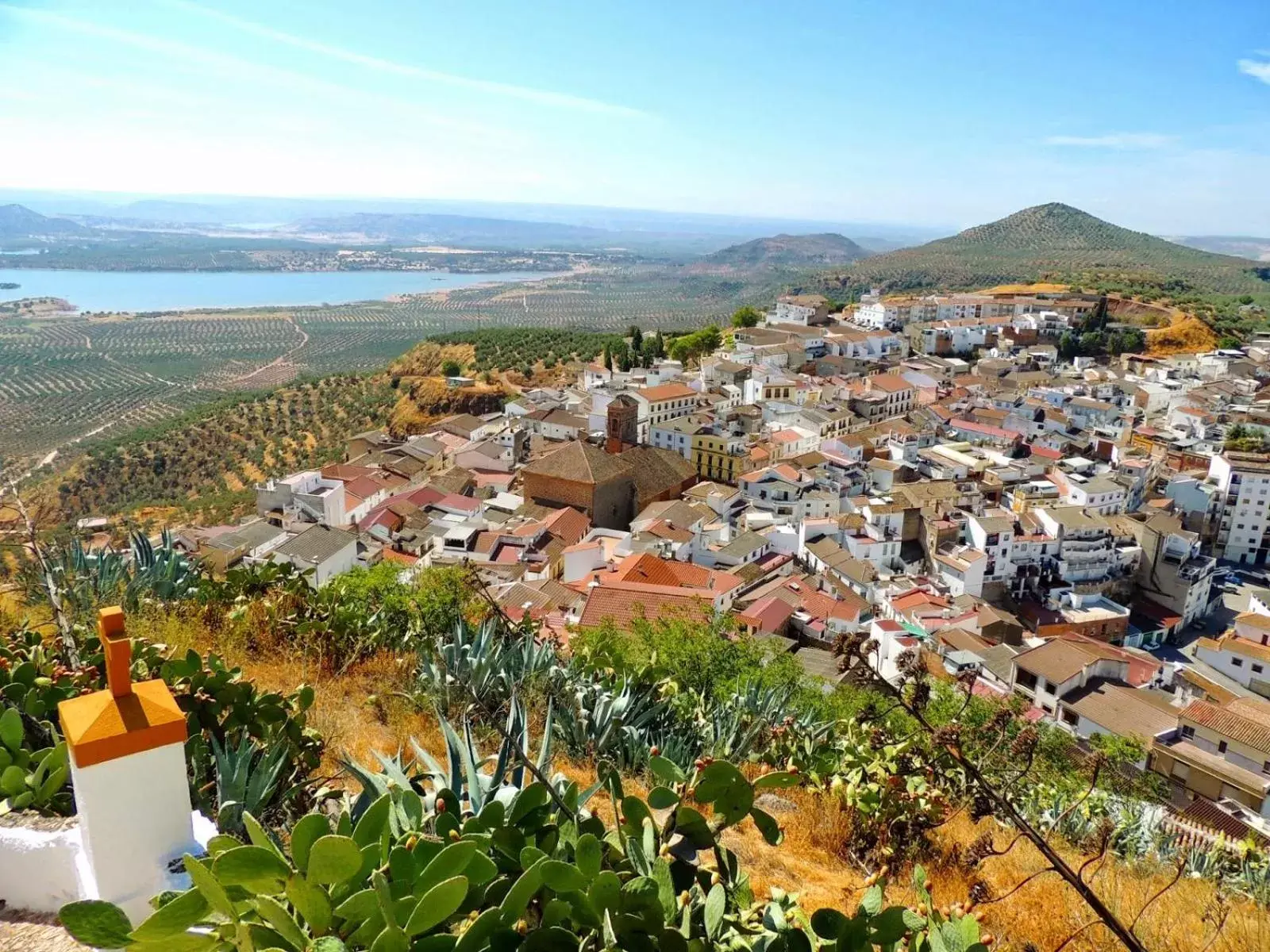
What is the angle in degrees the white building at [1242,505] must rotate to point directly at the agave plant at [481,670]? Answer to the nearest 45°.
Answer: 0° — it already faces it

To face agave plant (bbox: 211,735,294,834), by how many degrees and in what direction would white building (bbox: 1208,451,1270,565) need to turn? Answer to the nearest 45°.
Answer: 0° — it already faces it

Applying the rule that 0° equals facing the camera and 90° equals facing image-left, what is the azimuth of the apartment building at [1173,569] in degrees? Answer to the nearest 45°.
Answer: approximately 315°

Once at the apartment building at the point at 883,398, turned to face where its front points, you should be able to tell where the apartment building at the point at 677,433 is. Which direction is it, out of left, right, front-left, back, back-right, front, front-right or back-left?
right

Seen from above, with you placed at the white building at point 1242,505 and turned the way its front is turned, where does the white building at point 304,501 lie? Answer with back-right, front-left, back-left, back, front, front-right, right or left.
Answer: front-right

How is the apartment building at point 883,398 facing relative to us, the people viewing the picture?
facing the viewer and to the right of the viewer

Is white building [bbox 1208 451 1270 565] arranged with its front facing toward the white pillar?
yes

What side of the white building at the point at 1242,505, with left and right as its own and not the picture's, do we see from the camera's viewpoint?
front

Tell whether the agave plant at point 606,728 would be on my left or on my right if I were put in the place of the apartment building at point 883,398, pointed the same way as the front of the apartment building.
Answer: on my right

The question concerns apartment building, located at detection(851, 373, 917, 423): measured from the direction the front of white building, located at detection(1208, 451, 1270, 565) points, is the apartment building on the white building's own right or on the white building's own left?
on the white building's own right

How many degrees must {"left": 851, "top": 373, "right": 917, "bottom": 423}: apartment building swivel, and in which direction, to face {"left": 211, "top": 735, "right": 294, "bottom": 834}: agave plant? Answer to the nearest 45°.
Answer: approximately 45° to its right
